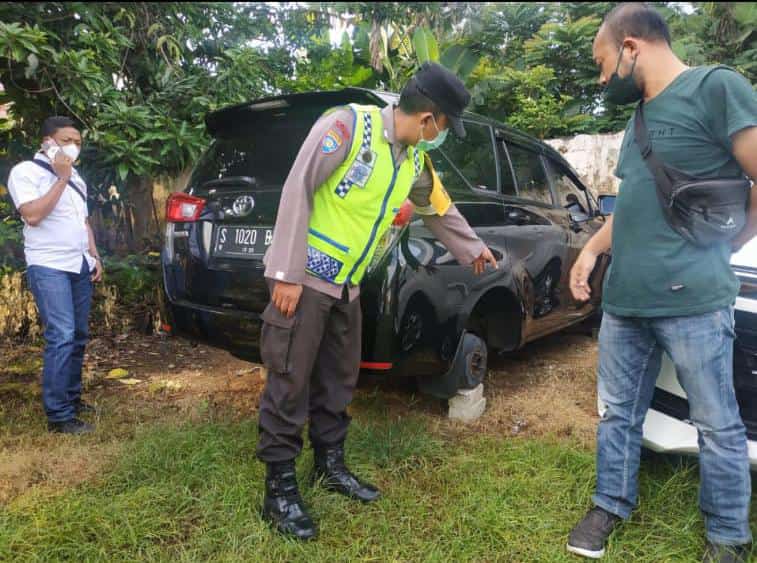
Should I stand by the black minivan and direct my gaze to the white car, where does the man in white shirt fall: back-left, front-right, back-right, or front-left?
back-right

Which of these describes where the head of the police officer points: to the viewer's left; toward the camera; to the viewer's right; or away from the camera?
to the viewer's right

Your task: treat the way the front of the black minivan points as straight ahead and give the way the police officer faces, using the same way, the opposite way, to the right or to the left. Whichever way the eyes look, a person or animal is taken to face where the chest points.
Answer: to the right

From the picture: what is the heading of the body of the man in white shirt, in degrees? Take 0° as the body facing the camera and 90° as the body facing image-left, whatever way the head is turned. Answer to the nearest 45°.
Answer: approximately 315°

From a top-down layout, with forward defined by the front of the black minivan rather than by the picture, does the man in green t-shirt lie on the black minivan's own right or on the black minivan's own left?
on the black minivan's own right

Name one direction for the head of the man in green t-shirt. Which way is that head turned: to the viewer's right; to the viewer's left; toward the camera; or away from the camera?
to the viewer's left

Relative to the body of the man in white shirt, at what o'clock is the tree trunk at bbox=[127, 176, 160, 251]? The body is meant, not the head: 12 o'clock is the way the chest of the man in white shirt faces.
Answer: The tree trunk is roughly at 8 o'clock from the man in white shirt.

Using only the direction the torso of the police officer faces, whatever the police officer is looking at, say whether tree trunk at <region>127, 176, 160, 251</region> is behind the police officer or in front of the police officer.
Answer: behind

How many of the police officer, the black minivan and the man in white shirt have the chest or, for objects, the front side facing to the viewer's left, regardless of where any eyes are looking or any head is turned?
0

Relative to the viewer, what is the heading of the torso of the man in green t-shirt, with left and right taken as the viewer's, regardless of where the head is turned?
facing the viewer and to the left of the viewer

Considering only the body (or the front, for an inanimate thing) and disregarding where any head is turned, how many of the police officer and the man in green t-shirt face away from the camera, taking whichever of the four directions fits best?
0

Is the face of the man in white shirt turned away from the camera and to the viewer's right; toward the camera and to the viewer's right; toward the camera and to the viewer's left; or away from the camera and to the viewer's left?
toward the camera and to the viewer's right

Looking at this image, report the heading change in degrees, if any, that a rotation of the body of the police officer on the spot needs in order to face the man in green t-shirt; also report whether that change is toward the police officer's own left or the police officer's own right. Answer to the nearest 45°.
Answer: approximately 45° to the police officer's own left

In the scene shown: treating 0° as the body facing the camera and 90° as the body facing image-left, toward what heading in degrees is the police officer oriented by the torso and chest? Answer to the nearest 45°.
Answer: approximately 315°

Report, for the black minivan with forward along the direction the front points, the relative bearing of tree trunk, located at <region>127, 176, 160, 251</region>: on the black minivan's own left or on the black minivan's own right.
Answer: on the black minivan's own left

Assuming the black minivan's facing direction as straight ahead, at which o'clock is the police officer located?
The police officer is roughly at 5 o'clock from the black minivan.
